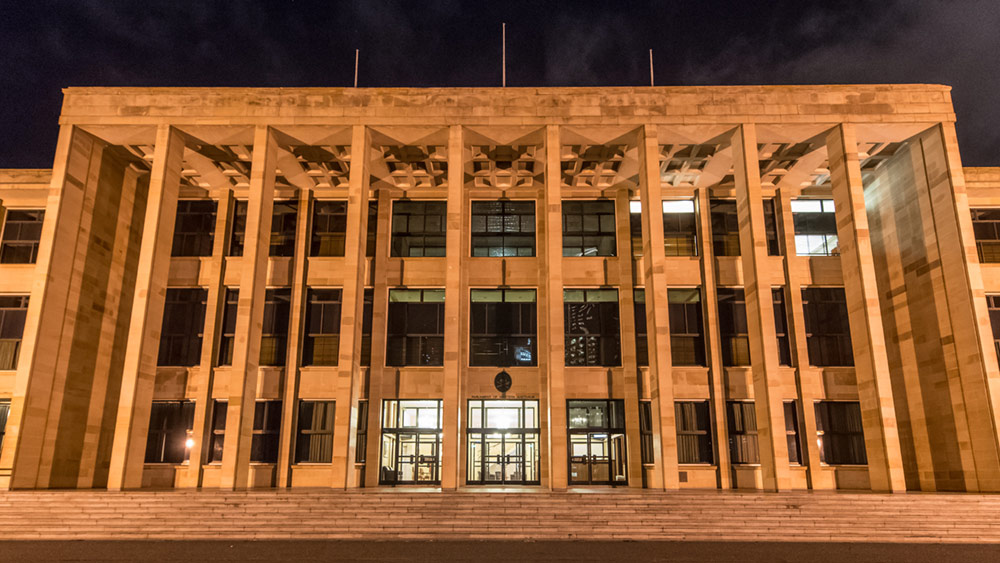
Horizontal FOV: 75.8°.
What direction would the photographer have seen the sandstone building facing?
facing the viewer
